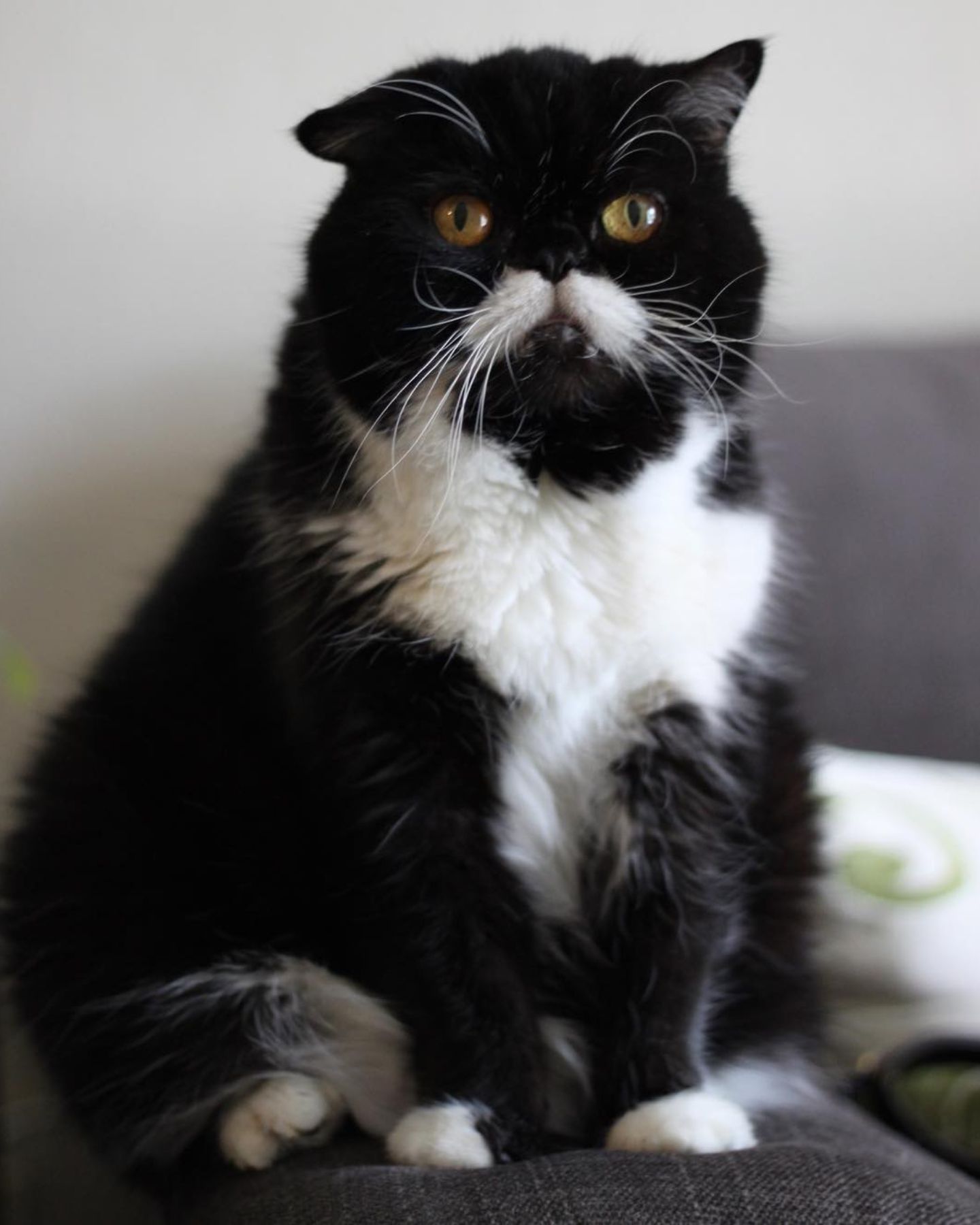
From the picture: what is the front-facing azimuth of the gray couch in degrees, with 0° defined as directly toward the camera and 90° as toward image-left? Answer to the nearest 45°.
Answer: approximately 0°

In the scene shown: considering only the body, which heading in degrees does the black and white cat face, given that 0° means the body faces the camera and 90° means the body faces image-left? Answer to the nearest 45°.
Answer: approximately 315°
